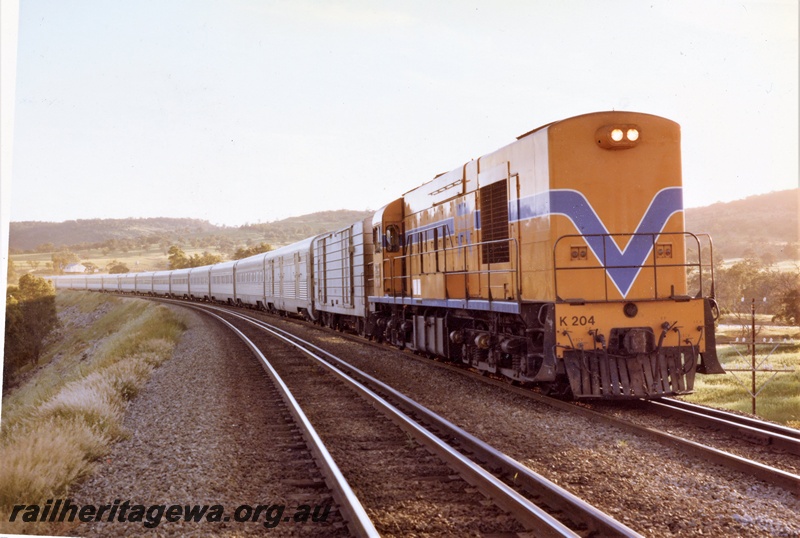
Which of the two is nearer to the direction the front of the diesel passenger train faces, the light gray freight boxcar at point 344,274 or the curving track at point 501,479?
the curving track

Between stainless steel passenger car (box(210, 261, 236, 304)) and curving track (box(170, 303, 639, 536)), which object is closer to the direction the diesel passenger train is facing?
the curving track

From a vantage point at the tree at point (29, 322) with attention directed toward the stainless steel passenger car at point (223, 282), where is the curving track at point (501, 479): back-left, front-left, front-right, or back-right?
back-right

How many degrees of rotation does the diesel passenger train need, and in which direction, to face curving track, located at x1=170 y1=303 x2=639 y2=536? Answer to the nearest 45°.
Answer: approximately 90° to its right

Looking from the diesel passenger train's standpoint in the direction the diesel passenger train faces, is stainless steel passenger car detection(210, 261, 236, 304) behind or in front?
behind
